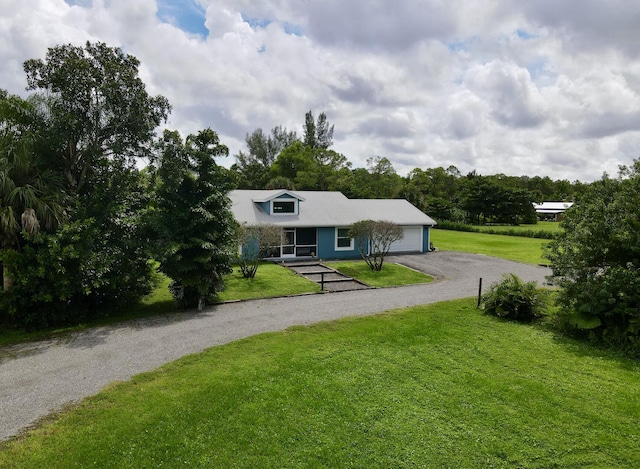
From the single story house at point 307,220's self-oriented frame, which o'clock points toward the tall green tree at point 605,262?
The tall green tree is roughly at 11 o'clock from the single story house.

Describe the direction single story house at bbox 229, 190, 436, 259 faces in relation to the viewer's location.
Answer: facing the viewer

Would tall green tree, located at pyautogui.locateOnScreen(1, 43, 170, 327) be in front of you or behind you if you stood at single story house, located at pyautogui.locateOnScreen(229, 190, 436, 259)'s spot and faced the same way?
in front

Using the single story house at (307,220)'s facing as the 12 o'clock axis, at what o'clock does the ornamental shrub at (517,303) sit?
The ornamental shrub is roughly at 11 o'clock from the single story house.

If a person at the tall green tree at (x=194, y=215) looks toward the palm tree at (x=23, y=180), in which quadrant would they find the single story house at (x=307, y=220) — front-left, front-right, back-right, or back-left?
back-right

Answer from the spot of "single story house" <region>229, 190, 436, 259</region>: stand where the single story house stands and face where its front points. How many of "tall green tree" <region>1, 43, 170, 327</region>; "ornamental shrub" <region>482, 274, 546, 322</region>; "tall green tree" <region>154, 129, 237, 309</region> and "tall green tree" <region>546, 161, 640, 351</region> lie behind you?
0

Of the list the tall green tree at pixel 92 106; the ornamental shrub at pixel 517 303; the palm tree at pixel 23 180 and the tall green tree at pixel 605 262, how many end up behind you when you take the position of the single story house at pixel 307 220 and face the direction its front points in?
0

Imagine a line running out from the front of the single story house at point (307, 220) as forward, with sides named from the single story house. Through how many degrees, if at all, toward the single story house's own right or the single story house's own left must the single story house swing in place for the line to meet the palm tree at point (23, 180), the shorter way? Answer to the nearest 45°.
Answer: approximately 45° to the single story house's own right

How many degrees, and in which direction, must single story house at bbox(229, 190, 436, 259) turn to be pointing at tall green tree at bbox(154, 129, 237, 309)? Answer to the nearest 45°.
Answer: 0° — it already faces it
